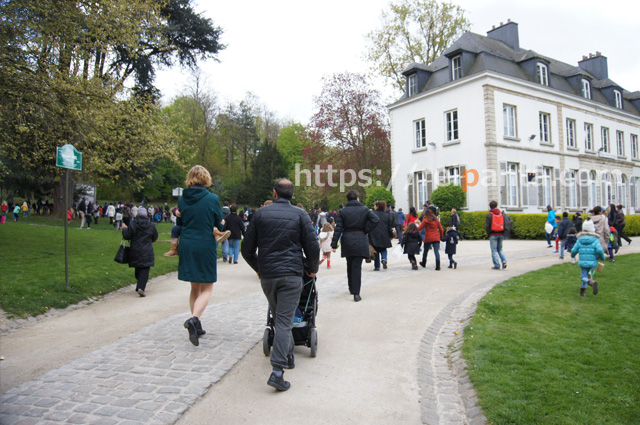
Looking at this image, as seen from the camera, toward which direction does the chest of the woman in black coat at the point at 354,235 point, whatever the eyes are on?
away from the camera

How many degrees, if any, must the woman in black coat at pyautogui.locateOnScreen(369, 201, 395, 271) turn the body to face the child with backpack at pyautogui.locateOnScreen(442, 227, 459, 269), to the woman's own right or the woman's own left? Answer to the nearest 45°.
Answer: approximately 45° to the woman's own right

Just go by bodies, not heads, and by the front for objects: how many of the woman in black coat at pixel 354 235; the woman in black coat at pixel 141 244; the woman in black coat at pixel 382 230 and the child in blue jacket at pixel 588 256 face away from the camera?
4

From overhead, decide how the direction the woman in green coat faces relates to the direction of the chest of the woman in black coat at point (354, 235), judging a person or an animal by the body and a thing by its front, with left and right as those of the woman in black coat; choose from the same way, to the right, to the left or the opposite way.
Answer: the same way

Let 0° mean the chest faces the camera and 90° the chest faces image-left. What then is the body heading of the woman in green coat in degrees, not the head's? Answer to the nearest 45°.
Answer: approximately 180°

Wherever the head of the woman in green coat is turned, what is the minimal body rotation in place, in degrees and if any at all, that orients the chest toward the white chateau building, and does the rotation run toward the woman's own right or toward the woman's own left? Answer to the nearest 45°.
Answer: approximately 45° to the woman's own right

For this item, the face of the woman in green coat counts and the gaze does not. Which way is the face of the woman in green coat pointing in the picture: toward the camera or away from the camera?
away from the camera

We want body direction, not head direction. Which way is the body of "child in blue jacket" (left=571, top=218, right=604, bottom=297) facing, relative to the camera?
away from the camera

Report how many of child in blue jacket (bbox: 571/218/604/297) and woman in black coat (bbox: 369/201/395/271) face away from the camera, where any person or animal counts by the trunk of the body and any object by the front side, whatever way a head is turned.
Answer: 2

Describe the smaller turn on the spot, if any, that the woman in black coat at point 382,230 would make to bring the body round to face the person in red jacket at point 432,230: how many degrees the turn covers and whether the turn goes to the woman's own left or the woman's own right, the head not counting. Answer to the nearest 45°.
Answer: approximately 90° to the woman's own right

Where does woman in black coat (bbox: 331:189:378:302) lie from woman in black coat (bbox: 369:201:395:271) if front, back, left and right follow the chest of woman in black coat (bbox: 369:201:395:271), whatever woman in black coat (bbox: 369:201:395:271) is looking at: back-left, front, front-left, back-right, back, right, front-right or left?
back

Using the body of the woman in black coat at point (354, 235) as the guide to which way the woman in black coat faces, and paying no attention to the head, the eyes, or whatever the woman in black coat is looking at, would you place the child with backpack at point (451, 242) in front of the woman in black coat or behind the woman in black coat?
in front

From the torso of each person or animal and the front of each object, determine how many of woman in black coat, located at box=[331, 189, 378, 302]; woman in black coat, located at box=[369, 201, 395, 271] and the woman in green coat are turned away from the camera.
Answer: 3

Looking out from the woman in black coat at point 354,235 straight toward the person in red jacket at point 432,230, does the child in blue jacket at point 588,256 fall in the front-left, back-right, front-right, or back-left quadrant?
front-right

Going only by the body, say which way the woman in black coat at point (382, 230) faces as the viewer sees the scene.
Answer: away from the camera

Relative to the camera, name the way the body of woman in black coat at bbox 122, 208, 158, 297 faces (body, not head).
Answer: away from the camera

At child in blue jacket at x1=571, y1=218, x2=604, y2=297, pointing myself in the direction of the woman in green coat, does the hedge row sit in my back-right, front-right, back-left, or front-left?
back-right

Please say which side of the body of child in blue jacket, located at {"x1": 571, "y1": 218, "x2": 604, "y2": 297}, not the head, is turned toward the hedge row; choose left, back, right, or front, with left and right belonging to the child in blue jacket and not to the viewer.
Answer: front
